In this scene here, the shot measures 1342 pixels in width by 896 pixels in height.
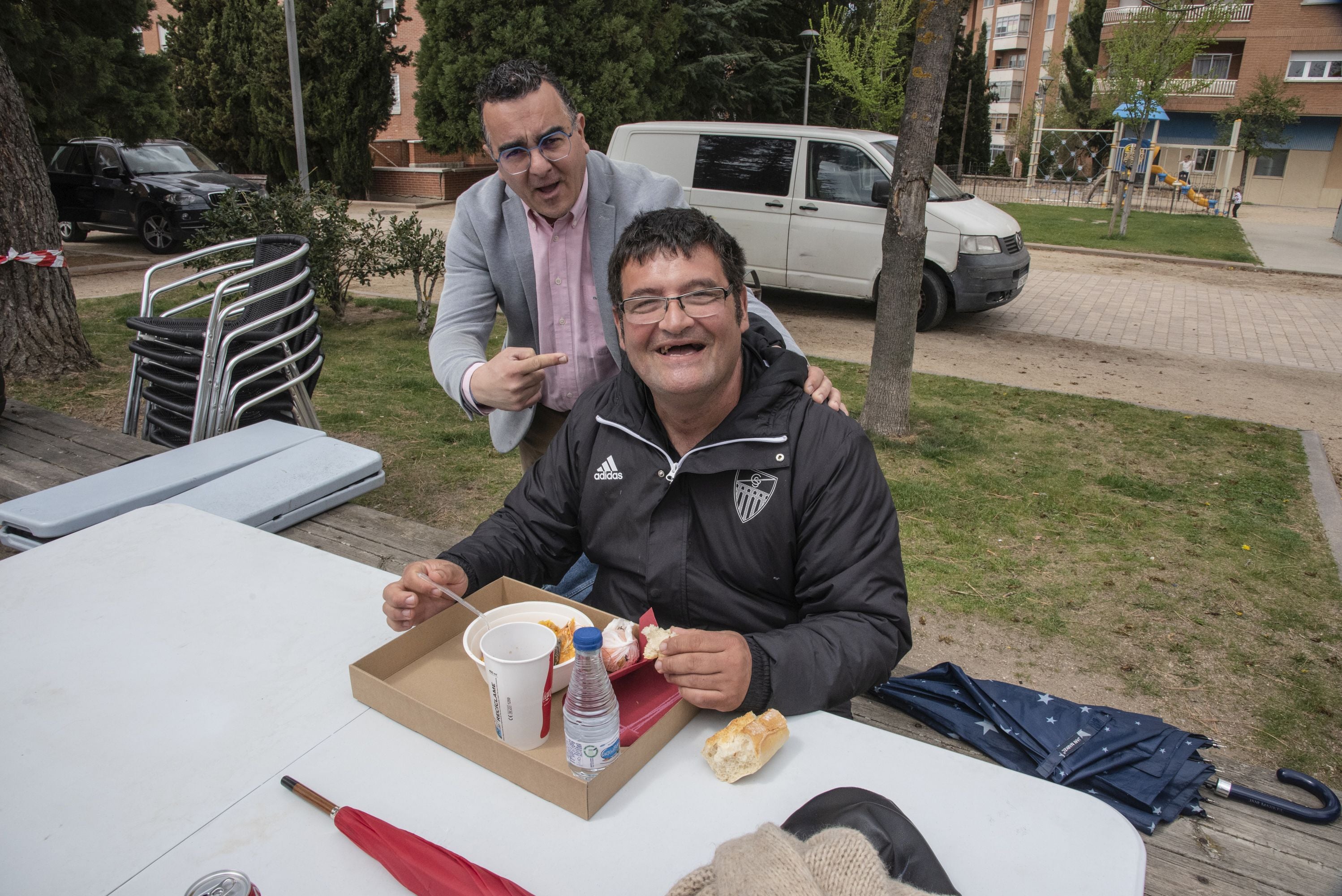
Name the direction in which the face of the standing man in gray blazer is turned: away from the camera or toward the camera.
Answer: toward the camera

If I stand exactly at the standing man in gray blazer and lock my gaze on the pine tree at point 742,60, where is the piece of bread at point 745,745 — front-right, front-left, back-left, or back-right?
back-right

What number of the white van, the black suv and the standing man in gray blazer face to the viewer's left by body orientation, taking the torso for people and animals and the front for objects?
0

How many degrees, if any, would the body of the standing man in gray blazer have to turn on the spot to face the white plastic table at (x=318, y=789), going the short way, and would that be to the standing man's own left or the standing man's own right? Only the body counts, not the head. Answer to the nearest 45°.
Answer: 0° — they already face it

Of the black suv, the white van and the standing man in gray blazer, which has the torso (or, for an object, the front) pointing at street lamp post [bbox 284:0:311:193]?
the black suv

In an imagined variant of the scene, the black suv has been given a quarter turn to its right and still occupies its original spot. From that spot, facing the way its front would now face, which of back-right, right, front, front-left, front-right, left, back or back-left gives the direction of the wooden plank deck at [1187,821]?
front-left

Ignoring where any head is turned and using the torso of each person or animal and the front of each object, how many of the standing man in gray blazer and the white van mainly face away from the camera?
0

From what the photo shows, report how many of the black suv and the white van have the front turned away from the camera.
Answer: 0

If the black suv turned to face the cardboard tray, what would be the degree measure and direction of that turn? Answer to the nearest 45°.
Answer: approximately 45° to its right

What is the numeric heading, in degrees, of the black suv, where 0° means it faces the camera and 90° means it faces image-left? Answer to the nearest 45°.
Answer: approximately 315°

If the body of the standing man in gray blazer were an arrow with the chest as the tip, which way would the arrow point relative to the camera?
toward the camera

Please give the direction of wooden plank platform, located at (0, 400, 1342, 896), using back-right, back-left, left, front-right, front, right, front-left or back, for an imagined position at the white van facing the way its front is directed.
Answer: front-right

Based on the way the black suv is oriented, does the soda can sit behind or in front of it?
in front

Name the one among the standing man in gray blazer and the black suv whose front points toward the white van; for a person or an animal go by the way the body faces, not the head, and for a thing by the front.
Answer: the black suv
